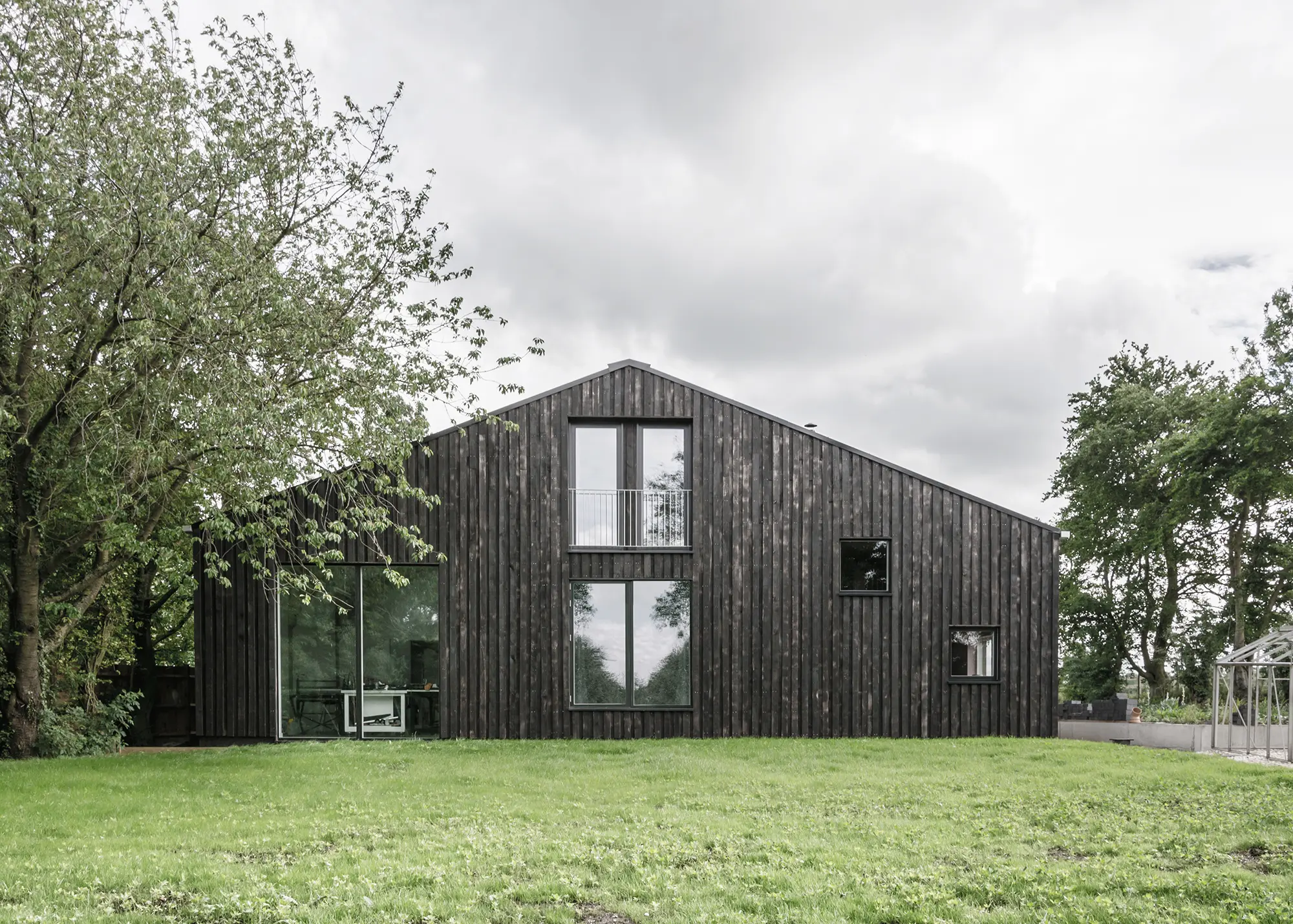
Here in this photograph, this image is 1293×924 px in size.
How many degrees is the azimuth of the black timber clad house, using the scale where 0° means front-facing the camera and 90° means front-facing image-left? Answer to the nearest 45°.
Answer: approximately 0°

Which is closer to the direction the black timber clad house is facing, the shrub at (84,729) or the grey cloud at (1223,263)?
the shrub
